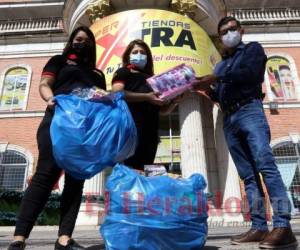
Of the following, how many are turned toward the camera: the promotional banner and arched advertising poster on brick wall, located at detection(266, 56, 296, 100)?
2

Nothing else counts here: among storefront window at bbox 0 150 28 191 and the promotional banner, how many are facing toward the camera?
2

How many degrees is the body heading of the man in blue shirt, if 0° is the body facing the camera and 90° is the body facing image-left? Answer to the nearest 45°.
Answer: approximately 45°

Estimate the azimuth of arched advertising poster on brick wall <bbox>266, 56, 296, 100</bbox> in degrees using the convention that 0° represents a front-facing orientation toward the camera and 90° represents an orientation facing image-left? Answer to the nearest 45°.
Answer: approximately 0°

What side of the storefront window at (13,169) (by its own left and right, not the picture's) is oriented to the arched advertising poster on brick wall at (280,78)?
left

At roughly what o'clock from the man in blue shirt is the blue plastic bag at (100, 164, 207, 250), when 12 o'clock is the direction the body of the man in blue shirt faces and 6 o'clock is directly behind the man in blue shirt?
The blue plastic bag is roughly at 12 o'clock from the man in blue shirt.
